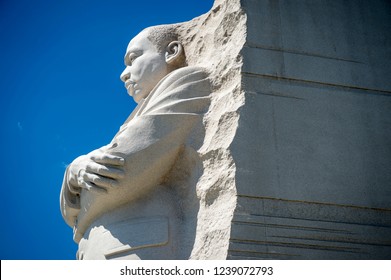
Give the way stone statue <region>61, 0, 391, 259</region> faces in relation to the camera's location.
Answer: facing to the left of the viewer
